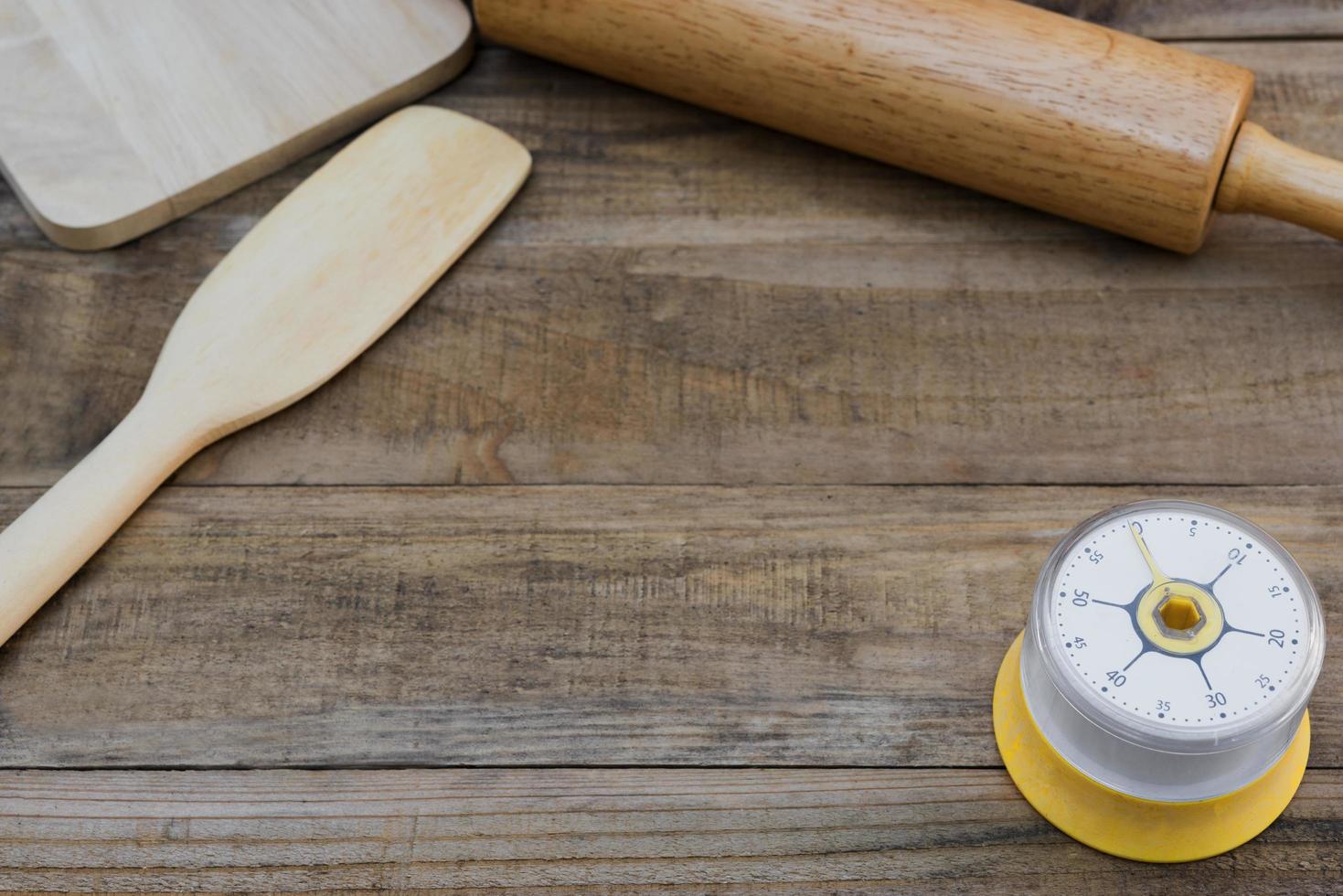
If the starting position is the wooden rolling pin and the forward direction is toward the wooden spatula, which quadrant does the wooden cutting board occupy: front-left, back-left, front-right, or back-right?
front-right

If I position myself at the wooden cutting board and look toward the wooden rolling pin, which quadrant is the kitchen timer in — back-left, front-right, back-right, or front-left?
front-right

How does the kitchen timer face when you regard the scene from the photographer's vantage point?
facing the viewer
